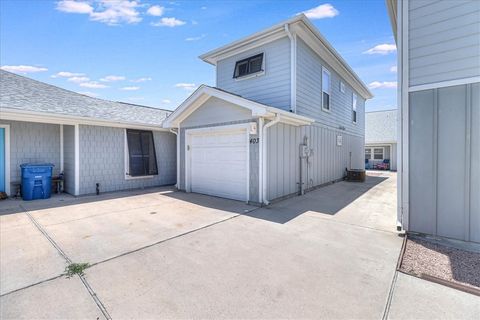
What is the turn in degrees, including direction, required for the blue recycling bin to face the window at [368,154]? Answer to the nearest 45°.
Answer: approximately 90° to its left

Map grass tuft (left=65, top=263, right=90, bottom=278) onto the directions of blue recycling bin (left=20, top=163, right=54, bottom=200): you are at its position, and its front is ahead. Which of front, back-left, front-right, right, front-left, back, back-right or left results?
front

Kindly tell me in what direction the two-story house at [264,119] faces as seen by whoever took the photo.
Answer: facing the viewer and to the left of the viewer

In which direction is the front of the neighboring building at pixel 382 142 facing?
toward the camera

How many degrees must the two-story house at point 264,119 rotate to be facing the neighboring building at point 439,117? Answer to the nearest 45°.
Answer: approximately 90° to its left

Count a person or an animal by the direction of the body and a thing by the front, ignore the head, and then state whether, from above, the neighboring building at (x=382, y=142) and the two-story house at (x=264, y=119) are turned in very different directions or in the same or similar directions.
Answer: same or similar directions

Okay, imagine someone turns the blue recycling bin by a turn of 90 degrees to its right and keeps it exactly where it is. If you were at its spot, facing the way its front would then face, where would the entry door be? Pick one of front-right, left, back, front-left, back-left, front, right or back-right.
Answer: front-right

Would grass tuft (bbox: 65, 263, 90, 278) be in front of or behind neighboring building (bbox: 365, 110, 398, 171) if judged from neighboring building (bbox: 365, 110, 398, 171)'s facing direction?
in front

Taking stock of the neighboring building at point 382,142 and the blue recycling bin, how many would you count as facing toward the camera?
2

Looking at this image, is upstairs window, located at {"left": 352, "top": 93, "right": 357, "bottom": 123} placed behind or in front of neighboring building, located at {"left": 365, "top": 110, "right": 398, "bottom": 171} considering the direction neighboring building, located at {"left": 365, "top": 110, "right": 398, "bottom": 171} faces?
in front

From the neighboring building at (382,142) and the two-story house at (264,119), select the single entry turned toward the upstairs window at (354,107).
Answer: the neighboring building

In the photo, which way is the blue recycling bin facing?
toward the camera

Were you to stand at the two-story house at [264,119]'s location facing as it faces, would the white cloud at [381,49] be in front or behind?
behind
